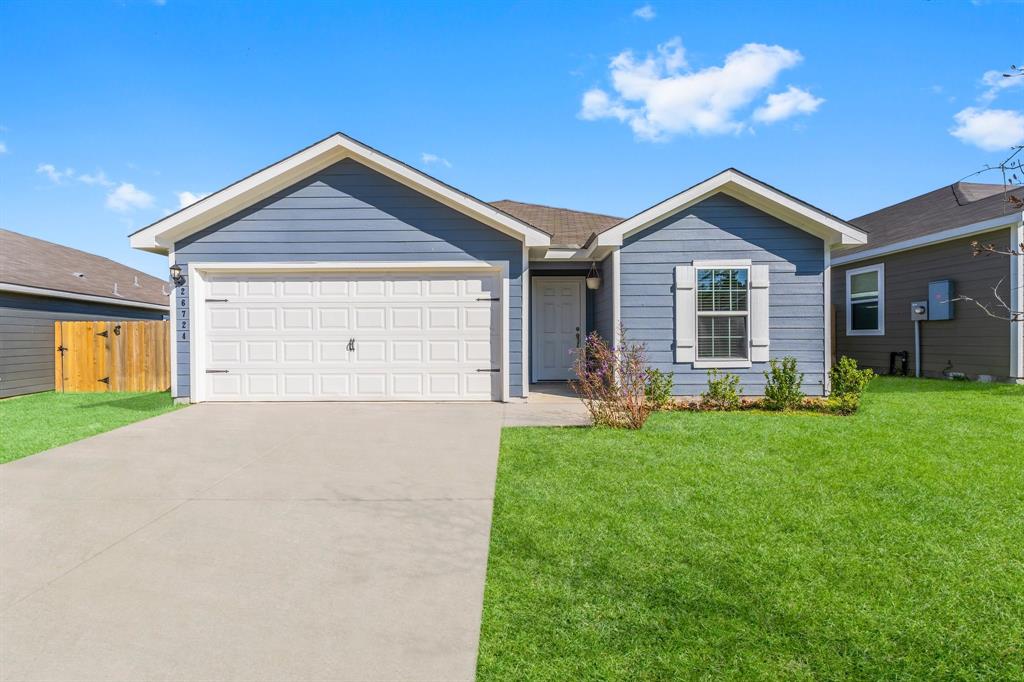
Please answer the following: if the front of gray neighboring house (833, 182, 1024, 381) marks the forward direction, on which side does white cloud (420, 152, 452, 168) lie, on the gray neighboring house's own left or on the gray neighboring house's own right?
on the gray neighboring house's own right

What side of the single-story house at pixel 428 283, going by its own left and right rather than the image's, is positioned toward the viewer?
front

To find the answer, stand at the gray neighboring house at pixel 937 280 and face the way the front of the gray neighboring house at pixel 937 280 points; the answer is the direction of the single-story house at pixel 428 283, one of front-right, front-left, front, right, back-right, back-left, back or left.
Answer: right

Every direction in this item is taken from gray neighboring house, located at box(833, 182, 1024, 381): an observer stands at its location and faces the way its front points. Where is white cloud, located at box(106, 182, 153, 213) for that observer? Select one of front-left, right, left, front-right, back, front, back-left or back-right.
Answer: back-right

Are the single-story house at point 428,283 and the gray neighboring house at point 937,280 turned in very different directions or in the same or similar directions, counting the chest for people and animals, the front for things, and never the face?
same or similar directions

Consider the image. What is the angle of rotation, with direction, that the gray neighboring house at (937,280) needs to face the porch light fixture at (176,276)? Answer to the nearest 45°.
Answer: approximately 90° to its right

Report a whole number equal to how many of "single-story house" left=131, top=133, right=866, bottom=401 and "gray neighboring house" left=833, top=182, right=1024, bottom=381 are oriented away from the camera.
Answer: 0

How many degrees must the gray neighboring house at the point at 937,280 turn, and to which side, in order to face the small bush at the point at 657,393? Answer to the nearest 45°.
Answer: approximately 90° to its right

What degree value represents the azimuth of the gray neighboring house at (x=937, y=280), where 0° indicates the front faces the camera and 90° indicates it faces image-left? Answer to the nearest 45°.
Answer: approximately 315°

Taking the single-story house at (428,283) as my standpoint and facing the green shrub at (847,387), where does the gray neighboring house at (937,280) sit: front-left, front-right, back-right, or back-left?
front-left

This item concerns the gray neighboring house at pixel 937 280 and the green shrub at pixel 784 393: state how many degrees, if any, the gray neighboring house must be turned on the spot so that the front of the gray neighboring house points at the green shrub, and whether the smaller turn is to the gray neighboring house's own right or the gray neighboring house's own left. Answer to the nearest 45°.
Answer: approximately 45° to the gray neighboring house's own right
